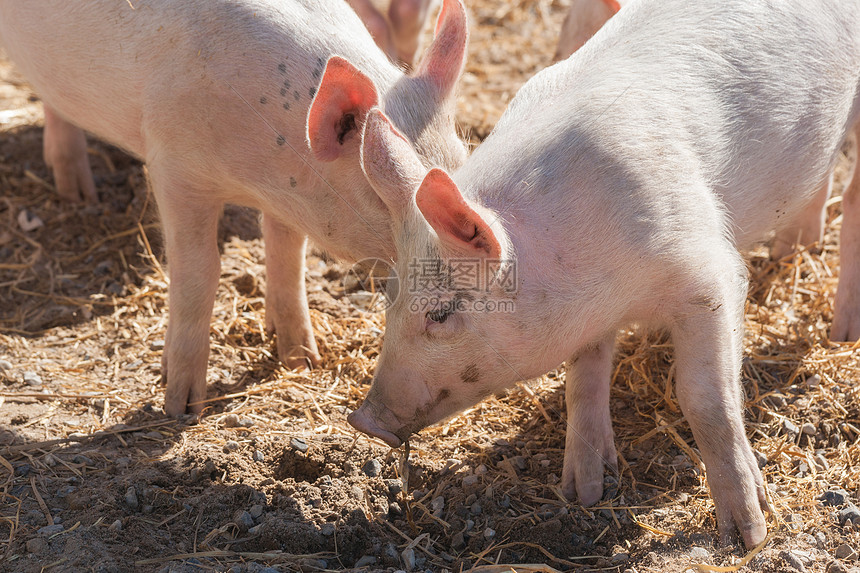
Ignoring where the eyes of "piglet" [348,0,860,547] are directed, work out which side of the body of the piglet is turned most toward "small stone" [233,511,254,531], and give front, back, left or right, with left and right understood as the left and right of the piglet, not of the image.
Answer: front

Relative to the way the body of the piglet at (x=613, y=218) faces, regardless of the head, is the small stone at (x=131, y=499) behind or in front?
in front

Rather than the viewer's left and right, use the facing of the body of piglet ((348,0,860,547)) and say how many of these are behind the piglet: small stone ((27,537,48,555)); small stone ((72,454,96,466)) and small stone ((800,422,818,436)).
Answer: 1

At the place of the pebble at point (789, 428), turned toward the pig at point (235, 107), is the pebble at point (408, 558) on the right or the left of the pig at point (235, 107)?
left

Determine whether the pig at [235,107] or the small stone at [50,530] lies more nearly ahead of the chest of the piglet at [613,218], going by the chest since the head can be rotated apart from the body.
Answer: the small stone

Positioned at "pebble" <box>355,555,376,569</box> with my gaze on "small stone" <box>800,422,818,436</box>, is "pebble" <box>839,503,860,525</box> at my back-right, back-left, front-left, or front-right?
front-right

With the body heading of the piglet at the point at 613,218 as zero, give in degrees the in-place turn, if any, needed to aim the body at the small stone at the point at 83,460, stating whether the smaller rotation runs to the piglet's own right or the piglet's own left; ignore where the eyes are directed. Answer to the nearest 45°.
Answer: approximately 45° to the piglet's own right

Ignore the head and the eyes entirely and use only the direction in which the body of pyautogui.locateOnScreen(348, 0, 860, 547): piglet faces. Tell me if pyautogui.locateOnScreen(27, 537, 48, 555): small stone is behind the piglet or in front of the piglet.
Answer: in front

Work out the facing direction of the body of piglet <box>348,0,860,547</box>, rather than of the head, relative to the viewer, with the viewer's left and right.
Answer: facing the viewer and to the left of the viewer

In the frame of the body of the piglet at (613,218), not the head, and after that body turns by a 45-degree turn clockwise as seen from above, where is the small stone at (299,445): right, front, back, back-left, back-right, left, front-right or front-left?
front

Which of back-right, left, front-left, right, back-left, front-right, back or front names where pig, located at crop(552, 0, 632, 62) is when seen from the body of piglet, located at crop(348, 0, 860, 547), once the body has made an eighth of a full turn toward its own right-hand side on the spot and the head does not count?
right
